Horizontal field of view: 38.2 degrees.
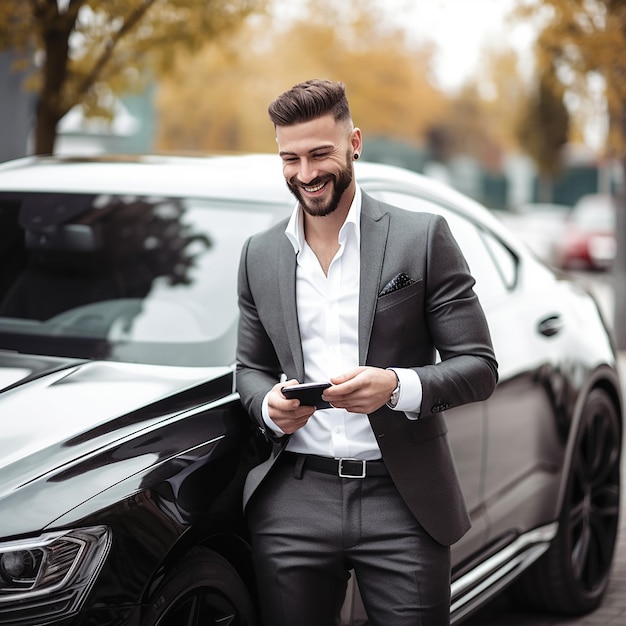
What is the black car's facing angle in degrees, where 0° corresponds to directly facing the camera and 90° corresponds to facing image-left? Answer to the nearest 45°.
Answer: approximately 45°

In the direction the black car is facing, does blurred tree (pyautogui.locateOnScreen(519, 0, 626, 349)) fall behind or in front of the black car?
behind

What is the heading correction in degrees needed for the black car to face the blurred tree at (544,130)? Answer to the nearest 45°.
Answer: approximately 135° to its right

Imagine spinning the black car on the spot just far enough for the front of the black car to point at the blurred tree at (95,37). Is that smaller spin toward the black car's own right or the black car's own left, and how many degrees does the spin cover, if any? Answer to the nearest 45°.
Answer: approximately 135° to the black car's own right

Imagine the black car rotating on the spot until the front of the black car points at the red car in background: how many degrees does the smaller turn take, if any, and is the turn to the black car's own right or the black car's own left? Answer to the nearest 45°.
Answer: approximately 135° to the black car's own right

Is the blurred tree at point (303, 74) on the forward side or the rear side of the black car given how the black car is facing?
on the rear side
